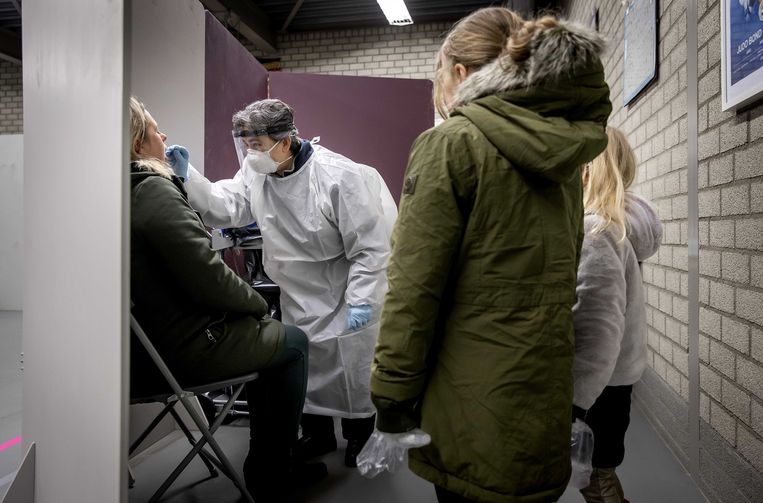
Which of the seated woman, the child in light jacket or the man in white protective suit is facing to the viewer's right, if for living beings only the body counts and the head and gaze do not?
the seated woman

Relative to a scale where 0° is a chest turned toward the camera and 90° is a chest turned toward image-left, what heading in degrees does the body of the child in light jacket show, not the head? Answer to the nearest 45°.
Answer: approximately 135°

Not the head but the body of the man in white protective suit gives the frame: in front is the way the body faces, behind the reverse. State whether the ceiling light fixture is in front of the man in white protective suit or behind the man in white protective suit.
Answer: behind

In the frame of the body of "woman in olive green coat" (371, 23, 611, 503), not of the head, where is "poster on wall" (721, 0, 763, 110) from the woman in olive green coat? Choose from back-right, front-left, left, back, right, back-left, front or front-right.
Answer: right

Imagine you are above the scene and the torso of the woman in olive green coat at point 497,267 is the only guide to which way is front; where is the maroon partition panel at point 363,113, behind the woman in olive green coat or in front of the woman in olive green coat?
in front

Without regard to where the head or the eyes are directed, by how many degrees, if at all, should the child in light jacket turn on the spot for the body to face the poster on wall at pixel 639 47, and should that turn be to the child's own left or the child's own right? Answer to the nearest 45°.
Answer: approximately 45° to the child's own right

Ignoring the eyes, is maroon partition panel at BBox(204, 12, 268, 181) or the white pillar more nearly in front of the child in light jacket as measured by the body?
the maroon partition panel

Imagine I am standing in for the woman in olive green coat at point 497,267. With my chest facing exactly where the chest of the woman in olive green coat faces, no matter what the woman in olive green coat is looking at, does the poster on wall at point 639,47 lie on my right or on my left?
on my right

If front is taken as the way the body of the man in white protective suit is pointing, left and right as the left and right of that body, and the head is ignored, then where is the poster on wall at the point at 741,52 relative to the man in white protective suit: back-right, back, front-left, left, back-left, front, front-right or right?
left

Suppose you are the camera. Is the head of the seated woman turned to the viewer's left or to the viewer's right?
to the viewer's right

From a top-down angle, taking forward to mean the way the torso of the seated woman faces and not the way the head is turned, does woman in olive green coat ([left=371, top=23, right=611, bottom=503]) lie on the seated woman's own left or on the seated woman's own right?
on the seated woman's own right

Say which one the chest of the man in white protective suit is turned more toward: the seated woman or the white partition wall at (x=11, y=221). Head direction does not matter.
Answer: the seated woman

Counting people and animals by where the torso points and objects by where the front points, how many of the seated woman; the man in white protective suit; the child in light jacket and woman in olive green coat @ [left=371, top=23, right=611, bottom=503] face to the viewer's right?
1

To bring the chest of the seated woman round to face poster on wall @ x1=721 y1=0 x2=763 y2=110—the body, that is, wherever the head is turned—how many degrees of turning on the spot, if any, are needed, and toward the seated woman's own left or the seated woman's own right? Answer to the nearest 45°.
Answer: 0° — they already face it

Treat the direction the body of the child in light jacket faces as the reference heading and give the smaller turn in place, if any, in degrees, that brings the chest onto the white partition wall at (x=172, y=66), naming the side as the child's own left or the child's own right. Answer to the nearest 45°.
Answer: approximately 45° to the child's own left

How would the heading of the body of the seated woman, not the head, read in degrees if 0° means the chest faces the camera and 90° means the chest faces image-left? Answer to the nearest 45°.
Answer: approximately 270°

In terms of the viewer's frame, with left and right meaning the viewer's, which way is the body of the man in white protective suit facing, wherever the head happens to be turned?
facing the viewer and to the left of the viewer
